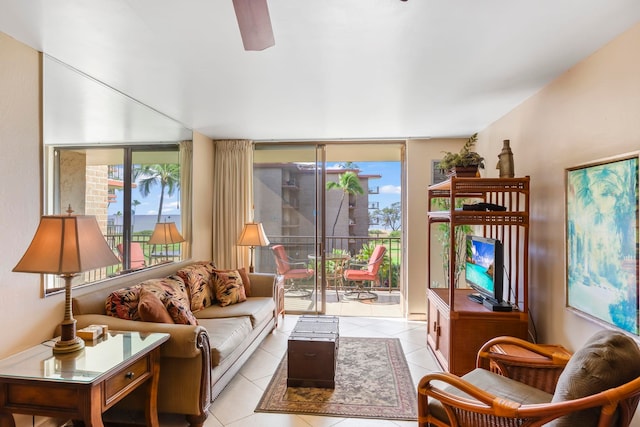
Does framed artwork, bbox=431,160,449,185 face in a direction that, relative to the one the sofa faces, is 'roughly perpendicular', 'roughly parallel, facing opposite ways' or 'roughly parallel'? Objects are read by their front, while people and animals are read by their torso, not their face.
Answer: roughly perpendicular

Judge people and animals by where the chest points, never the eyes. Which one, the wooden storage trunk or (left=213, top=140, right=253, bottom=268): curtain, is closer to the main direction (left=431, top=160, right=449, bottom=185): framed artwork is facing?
the wooden storage trunk

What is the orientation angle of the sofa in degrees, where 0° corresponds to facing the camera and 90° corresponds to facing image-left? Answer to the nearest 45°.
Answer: approximately 315°

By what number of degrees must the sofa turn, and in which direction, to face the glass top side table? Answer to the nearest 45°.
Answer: approximately 90° to its right

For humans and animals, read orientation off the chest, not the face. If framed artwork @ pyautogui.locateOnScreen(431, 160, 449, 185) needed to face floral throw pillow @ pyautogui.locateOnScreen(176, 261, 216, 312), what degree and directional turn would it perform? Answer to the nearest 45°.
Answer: approximately 45° to its right

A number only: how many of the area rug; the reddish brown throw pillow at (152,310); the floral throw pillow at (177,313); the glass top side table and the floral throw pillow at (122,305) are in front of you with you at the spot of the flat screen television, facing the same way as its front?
5

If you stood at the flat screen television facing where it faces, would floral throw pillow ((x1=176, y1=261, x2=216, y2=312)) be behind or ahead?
ahead

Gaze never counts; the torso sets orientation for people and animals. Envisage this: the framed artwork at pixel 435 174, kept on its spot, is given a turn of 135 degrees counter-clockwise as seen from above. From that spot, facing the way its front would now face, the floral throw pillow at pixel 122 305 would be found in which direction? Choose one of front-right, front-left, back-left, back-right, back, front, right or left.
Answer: back

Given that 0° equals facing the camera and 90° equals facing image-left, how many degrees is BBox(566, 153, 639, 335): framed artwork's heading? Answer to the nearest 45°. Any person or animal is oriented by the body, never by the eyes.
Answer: approximately 45°

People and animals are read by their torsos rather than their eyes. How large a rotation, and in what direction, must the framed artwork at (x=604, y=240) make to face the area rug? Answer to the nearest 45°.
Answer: approximately 45° to its right

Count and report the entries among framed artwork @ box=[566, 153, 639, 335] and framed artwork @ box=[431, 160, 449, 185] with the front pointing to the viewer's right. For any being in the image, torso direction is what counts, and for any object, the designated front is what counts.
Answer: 0

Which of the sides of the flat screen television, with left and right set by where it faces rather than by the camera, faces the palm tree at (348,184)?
right

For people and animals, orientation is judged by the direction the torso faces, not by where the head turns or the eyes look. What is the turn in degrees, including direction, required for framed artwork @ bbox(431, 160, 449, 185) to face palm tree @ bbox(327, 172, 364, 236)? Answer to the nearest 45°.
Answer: approximately 135° to its right
